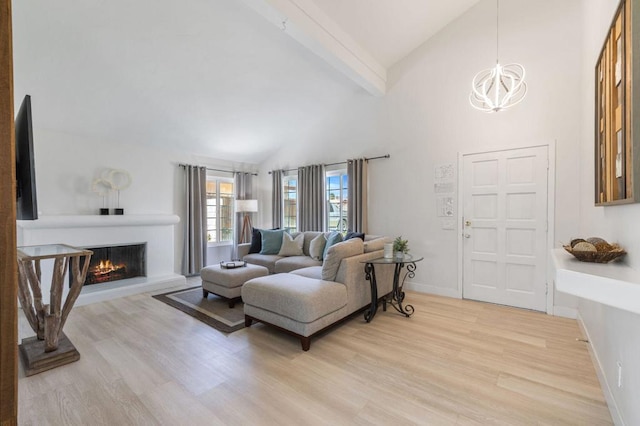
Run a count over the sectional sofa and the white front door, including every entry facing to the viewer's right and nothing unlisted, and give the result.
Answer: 0

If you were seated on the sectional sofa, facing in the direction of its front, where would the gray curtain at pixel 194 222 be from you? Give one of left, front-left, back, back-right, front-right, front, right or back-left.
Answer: right

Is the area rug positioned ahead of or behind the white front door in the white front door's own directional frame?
ahead

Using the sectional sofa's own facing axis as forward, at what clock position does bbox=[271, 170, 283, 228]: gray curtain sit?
The gray curtain is roughly at 4 o'clock from the sectional sofa.

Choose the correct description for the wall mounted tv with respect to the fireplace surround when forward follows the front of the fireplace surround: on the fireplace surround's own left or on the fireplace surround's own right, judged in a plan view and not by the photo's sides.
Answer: on the fireplace surround's own right

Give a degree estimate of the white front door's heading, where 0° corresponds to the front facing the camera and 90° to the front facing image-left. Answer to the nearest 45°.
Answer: approximately 45°

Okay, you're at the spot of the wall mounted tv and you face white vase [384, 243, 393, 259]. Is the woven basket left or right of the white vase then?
right

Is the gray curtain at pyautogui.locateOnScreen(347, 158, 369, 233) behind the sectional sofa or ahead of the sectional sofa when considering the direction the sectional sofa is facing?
behind

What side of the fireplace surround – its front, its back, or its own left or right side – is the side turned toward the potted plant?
front

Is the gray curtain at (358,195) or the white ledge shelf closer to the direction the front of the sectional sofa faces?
the white ledge shelf
